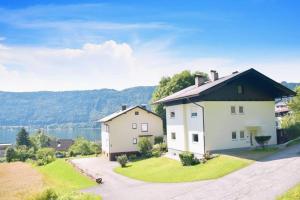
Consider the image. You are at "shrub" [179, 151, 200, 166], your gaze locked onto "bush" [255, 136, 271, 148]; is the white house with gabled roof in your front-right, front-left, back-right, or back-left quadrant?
front-left

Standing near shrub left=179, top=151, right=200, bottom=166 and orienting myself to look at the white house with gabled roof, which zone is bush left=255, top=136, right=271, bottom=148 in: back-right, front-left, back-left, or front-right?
front-right

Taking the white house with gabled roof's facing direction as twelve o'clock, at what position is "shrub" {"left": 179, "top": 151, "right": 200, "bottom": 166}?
The shrub is roughly at 3 o'clock from the white house with gabled roof.

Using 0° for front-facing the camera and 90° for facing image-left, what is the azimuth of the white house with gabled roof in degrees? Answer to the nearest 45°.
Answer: approximately 315°
